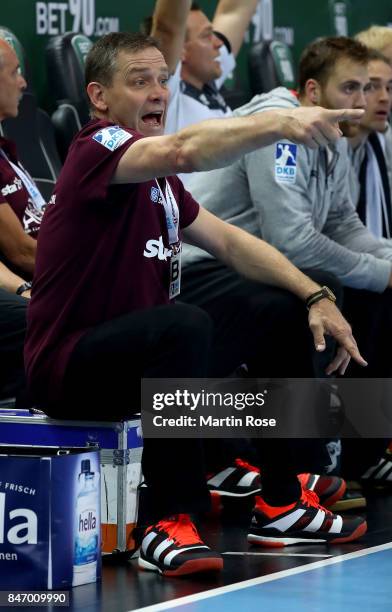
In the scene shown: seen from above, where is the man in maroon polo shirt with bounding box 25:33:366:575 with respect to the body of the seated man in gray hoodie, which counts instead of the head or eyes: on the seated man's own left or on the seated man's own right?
on the seated man's own right

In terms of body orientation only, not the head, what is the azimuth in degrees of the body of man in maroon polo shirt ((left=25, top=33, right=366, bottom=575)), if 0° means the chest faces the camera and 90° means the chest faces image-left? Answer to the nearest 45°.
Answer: approximately 315°

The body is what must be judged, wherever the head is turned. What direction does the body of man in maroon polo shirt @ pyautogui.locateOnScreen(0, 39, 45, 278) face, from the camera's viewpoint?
to the viewer's right

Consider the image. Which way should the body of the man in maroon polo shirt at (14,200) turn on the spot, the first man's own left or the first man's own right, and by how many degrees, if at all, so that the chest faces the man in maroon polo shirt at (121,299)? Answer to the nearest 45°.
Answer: approximately 90° to the first man's own right

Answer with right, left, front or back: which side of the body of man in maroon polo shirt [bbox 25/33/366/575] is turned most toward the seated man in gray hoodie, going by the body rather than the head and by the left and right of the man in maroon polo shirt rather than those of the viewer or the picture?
left

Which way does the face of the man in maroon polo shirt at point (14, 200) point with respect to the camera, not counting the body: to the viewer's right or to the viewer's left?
to the viewer's right

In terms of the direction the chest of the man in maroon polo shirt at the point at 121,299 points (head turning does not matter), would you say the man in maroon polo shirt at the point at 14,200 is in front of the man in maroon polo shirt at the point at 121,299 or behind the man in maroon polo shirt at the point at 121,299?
behind

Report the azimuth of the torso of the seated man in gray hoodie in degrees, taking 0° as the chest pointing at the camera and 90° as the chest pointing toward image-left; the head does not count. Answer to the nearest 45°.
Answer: approximately 315°
